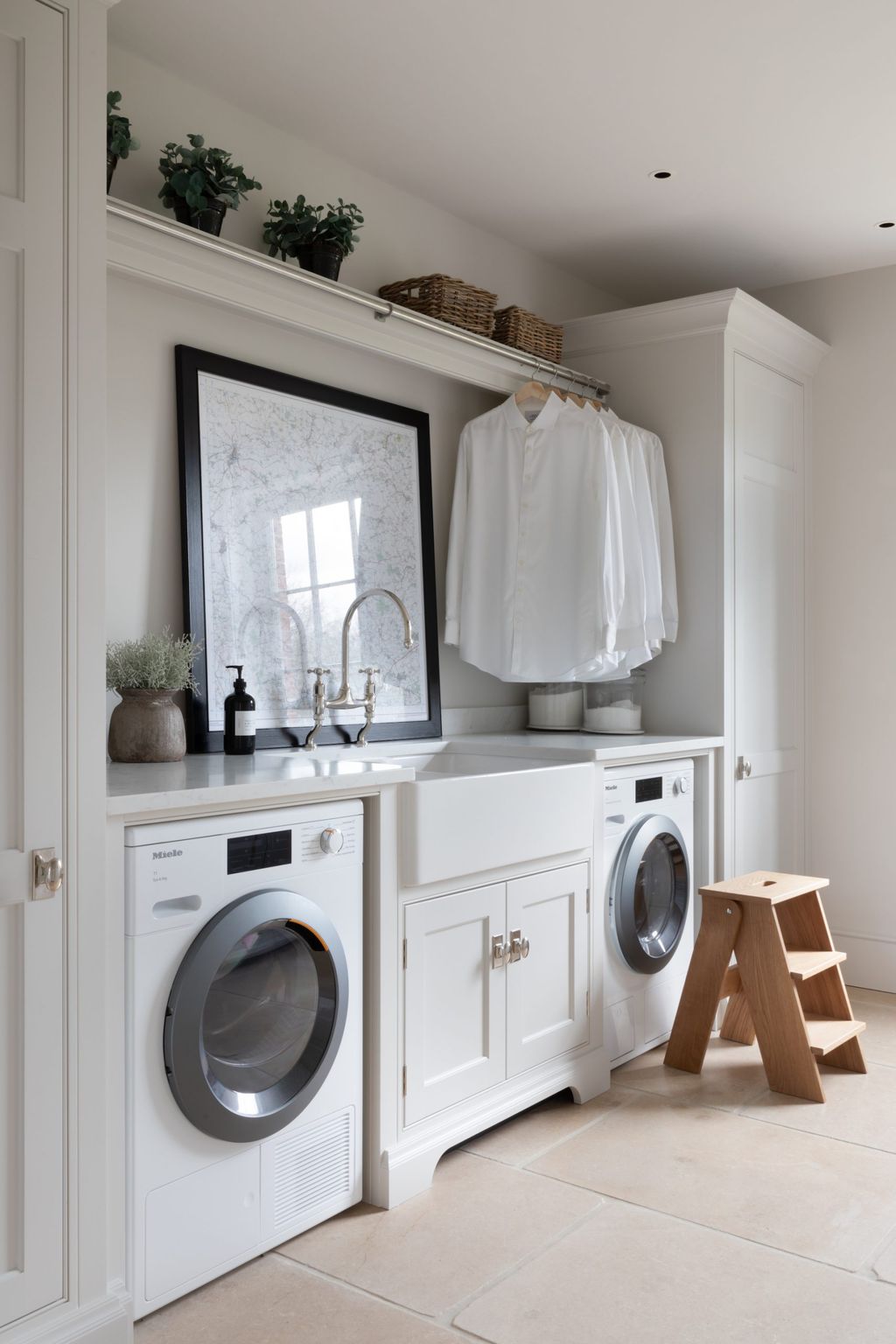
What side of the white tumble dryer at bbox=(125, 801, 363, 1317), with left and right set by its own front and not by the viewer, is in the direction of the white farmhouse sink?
left

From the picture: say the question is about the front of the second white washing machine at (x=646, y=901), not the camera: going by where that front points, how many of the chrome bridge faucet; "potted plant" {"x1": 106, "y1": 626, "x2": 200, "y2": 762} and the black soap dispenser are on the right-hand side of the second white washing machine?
3

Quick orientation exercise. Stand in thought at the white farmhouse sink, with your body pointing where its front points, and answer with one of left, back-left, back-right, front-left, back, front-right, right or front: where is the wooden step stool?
left

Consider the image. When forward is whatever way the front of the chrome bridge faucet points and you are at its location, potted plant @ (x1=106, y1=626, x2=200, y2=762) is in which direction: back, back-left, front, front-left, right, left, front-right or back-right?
right

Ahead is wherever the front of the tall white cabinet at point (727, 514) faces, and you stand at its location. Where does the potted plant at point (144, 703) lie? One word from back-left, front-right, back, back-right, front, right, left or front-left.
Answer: right

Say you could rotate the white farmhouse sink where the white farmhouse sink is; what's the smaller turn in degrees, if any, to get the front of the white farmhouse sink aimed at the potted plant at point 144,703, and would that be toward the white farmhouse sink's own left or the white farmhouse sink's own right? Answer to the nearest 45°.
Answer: approximately 90° to the white farmhouse sink's own right

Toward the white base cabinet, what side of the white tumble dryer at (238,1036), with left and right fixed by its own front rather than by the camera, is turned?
left

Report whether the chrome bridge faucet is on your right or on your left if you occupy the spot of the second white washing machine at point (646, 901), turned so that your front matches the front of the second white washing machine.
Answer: on your right

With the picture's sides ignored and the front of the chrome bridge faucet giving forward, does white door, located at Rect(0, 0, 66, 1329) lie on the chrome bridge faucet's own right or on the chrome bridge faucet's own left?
on the chrome bridge faucet's own right

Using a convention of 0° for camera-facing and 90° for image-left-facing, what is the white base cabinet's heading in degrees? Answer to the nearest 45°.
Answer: approximately 315°

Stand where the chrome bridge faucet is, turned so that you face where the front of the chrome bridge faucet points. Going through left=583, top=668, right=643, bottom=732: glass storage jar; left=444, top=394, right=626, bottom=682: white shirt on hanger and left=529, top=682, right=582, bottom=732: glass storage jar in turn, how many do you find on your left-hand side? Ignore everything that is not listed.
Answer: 3
